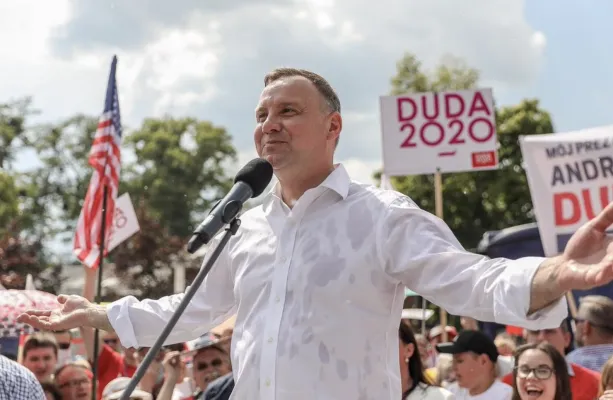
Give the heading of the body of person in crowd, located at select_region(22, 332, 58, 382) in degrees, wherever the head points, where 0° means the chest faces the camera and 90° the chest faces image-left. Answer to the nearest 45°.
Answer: approximately 0°

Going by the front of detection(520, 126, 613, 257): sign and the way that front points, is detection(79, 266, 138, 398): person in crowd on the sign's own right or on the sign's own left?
on the sign's own right

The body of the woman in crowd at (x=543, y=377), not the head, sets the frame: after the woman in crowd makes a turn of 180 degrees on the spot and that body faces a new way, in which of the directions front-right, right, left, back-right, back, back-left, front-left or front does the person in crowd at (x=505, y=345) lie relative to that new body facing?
front-left

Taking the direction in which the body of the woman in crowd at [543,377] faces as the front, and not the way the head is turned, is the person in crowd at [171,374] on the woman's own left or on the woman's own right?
on the woman's own right

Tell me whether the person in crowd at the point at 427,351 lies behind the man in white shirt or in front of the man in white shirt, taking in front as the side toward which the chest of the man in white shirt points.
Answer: behind

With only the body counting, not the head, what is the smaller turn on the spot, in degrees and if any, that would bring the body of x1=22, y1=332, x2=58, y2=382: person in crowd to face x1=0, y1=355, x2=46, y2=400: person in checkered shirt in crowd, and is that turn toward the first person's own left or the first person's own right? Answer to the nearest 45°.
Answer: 0° — they already face them

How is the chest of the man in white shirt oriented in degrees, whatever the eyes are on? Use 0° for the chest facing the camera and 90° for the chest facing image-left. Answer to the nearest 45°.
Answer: approximately 45°
